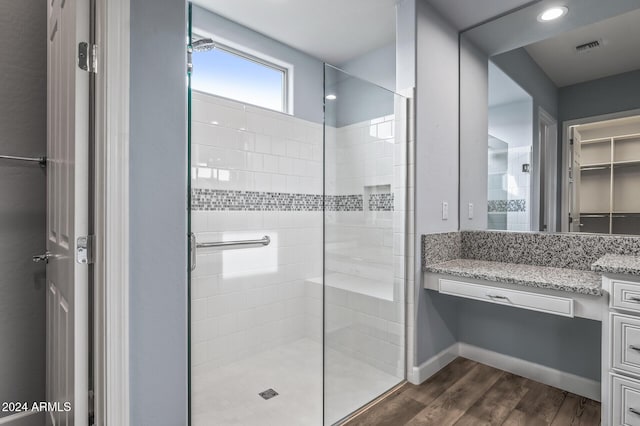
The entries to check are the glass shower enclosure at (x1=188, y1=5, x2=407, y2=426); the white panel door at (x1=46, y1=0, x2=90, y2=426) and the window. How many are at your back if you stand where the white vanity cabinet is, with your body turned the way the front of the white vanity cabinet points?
0

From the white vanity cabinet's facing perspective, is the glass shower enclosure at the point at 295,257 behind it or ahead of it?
ahead

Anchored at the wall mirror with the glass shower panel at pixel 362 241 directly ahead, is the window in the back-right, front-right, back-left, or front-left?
front-right

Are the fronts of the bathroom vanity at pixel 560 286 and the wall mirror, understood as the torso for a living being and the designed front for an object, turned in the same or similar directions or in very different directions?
same or similar directions

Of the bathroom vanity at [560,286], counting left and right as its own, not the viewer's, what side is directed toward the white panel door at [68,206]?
front

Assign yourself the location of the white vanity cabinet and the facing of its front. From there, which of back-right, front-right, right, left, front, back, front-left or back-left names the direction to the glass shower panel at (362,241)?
front-right

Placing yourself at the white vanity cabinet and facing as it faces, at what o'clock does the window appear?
The window is roughly at 1 o'clock from the white vanity cabinet.

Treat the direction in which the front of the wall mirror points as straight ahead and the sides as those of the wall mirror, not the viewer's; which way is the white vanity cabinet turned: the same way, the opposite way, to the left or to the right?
the same way

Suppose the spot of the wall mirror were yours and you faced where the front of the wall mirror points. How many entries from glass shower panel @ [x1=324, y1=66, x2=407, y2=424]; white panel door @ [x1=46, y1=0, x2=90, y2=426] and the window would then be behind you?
0

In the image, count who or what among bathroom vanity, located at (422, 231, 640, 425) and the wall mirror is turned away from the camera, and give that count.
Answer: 0

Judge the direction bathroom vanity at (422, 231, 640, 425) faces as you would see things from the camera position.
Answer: facing the viewer and to the left of the viewer
